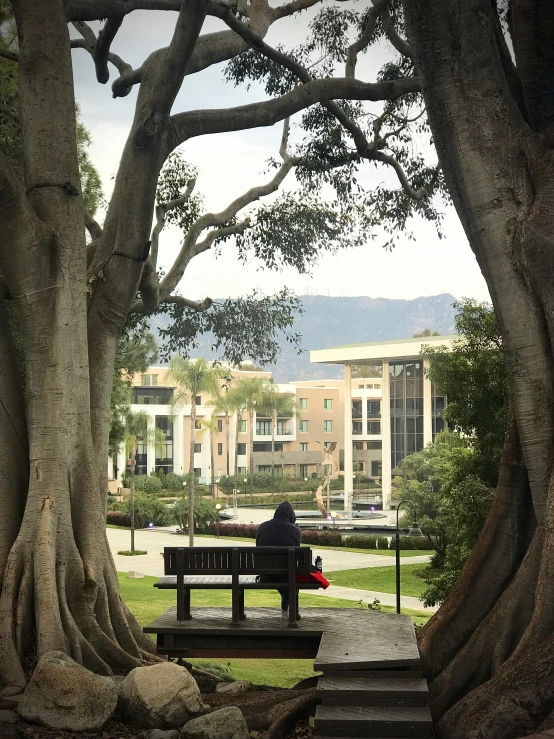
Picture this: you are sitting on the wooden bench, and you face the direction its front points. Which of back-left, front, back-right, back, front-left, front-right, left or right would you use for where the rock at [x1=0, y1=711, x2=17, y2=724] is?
back-left

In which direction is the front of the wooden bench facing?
away from the camera

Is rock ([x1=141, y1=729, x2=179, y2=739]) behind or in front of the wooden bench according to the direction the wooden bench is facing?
behind

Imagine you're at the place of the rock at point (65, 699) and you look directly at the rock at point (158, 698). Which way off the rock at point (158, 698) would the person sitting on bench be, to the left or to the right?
left

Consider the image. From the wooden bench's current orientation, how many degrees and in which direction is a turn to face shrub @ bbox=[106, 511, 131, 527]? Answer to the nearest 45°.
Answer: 0° — it already faces it

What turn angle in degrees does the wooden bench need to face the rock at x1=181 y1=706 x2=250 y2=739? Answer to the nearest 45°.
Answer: approximately 180°

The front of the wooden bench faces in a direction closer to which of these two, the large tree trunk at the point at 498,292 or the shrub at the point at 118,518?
the shrub

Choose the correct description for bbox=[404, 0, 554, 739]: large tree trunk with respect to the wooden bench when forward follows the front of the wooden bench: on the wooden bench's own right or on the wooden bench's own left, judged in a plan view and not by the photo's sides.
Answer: on the wooden bench's own right

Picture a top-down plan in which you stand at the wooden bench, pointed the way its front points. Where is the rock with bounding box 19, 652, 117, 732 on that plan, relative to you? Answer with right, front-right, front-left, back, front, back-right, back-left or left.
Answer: back-left

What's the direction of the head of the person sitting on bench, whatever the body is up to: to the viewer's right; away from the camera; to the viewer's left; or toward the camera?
away from the camera
